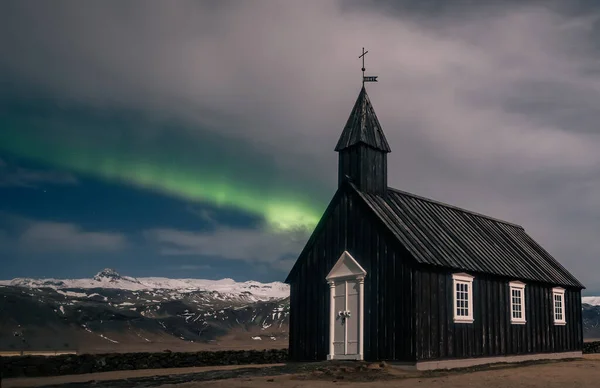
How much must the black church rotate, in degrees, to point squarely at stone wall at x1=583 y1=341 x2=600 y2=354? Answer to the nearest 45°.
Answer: approximately 180°

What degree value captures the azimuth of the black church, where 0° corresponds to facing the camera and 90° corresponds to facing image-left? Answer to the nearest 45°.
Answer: approximately 45°
